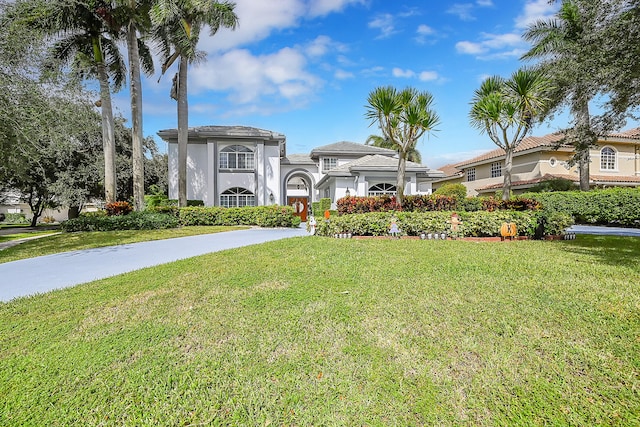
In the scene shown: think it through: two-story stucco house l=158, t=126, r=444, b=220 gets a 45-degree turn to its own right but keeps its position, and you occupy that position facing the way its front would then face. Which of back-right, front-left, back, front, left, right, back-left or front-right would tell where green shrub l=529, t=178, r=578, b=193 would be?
back-left

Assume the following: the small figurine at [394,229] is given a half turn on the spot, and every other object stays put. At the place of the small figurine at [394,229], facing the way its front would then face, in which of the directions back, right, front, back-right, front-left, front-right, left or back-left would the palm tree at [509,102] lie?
front-right

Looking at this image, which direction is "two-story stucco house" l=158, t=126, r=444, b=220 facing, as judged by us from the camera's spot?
facing the viewer

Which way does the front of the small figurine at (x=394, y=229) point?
toward the camera

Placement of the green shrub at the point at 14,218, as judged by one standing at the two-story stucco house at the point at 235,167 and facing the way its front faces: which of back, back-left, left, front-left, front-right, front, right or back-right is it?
back-right

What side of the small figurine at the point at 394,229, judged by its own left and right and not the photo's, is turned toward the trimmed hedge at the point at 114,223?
right

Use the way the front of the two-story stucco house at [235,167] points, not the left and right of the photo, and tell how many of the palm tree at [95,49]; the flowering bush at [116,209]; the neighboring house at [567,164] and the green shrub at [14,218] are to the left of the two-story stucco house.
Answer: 1
